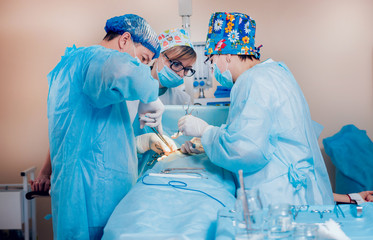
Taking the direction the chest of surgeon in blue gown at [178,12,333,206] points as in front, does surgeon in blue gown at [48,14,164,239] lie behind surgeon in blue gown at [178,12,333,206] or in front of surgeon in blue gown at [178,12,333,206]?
in front

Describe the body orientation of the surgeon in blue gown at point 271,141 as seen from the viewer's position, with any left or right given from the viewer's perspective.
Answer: facing to the left of the viewer

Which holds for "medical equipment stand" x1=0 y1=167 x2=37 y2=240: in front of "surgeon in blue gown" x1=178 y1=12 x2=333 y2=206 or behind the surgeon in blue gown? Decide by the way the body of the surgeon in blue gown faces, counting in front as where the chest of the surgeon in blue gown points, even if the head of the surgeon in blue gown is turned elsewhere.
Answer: in front

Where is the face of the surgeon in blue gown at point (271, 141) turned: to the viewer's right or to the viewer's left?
to the viewer's left

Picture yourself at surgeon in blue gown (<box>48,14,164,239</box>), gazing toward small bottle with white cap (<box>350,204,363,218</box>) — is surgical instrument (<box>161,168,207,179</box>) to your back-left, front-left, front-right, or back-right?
front-left
